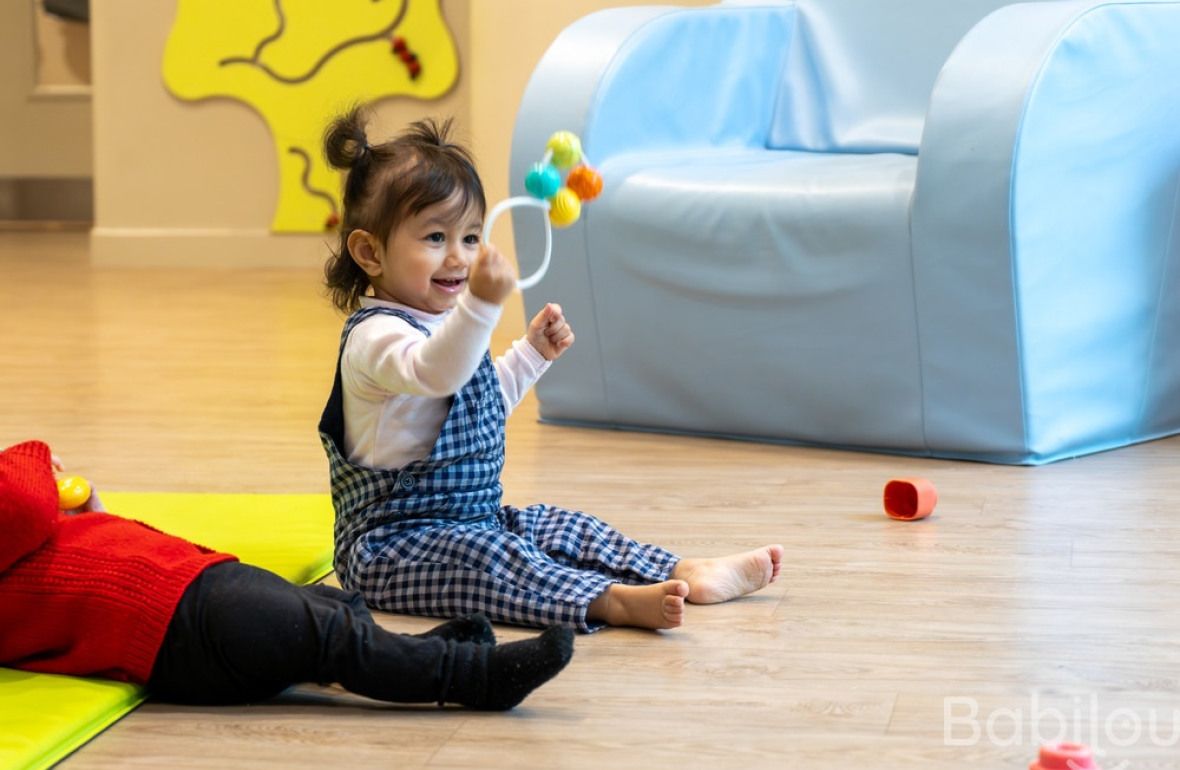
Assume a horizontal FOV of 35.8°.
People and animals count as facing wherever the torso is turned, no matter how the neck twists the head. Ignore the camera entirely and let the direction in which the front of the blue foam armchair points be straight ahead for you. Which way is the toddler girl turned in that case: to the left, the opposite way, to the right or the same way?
to the left

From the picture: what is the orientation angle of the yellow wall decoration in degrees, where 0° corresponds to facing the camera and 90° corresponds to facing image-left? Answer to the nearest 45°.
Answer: approximately 0°

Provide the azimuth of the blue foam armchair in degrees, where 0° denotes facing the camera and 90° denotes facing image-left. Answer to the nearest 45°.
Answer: approximately 45°

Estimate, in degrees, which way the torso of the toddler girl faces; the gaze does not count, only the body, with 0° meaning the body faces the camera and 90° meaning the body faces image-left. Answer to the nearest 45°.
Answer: approximately 315°

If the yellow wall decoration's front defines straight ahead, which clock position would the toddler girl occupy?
The toddler girl is roughly at 12 o'clock from the yellow wall decoration.
